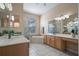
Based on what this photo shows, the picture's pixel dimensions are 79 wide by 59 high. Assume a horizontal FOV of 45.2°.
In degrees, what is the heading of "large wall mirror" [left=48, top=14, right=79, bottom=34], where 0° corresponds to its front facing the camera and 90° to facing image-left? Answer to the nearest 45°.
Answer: approximately 45°

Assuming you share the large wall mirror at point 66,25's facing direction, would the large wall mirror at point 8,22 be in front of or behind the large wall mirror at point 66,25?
in front

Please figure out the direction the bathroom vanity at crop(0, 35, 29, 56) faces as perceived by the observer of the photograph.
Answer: facing the viewer and to the right of the viewer

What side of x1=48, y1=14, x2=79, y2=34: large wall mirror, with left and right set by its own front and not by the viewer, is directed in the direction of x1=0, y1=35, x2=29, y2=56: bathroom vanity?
front

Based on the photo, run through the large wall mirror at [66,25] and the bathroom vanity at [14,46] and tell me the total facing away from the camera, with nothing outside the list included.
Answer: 0

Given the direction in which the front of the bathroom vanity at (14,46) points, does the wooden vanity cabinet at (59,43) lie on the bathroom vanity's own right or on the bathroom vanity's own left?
on the bathroom vanity's own left
